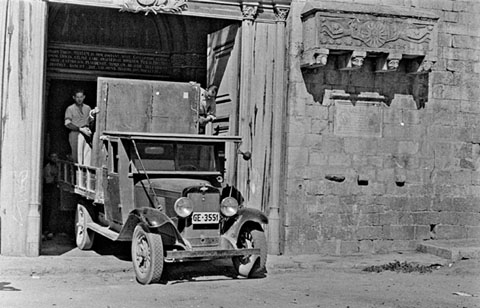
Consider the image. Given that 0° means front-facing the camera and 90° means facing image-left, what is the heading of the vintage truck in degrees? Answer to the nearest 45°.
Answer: approximately 315°

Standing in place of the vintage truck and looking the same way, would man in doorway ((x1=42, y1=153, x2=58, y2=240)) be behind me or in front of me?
behind
